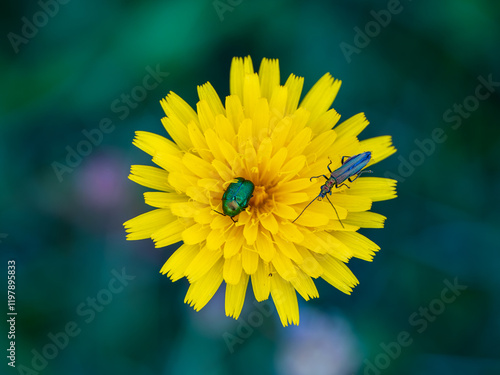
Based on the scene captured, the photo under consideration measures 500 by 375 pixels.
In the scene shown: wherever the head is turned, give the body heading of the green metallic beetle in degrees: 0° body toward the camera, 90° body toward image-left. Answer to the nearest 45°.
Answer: approximately 45°
